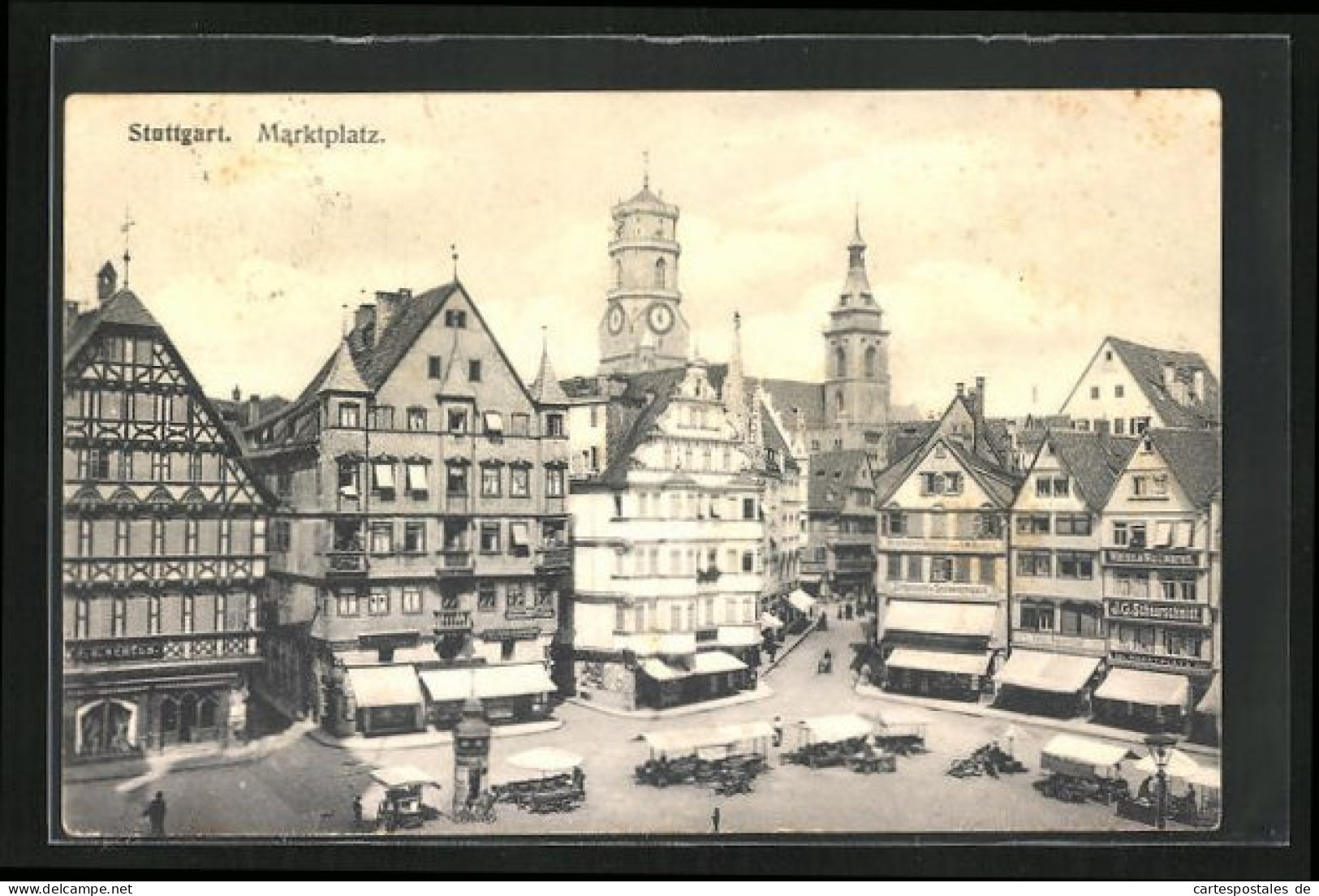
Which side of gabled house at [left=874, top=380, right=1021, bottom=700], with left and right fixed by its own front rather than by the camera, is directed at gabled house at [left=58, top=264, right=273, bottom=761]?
front

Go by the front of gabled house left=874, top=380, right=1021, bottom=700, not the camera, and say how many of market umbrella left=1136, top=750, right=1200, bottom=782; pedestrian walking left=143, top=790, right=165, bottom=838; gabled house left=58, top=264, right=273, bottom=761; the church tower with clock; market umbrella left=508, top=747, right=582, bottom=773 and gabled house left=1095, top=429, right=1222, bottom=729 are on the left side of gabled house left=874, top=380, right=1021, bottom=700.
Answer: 2

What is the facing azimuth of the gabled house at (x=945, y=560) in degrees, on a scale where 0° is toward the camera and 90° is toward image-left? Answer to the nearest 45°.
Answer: approximately 0°

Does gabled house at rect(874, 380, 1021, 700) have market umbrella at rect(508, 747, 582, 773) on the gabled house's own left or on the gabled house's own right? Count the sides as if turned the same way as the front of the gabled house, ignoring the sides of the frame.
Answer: on the gabled house's own right

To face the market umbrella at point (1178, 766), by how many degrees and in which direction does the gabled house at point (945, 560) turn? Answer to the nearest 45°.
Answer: approximately 90° to its left

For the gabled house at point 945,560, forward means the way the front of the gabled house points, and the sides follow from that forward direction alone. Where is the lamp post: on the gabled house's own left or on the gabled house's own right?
on the gabled house's own left

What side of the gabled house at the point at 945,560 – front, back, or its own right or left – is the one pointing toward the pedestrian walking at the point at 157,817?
front

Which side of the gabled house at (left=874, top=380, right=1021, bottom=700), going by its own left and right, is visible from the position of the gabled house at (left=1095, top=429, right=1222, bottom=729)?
left
